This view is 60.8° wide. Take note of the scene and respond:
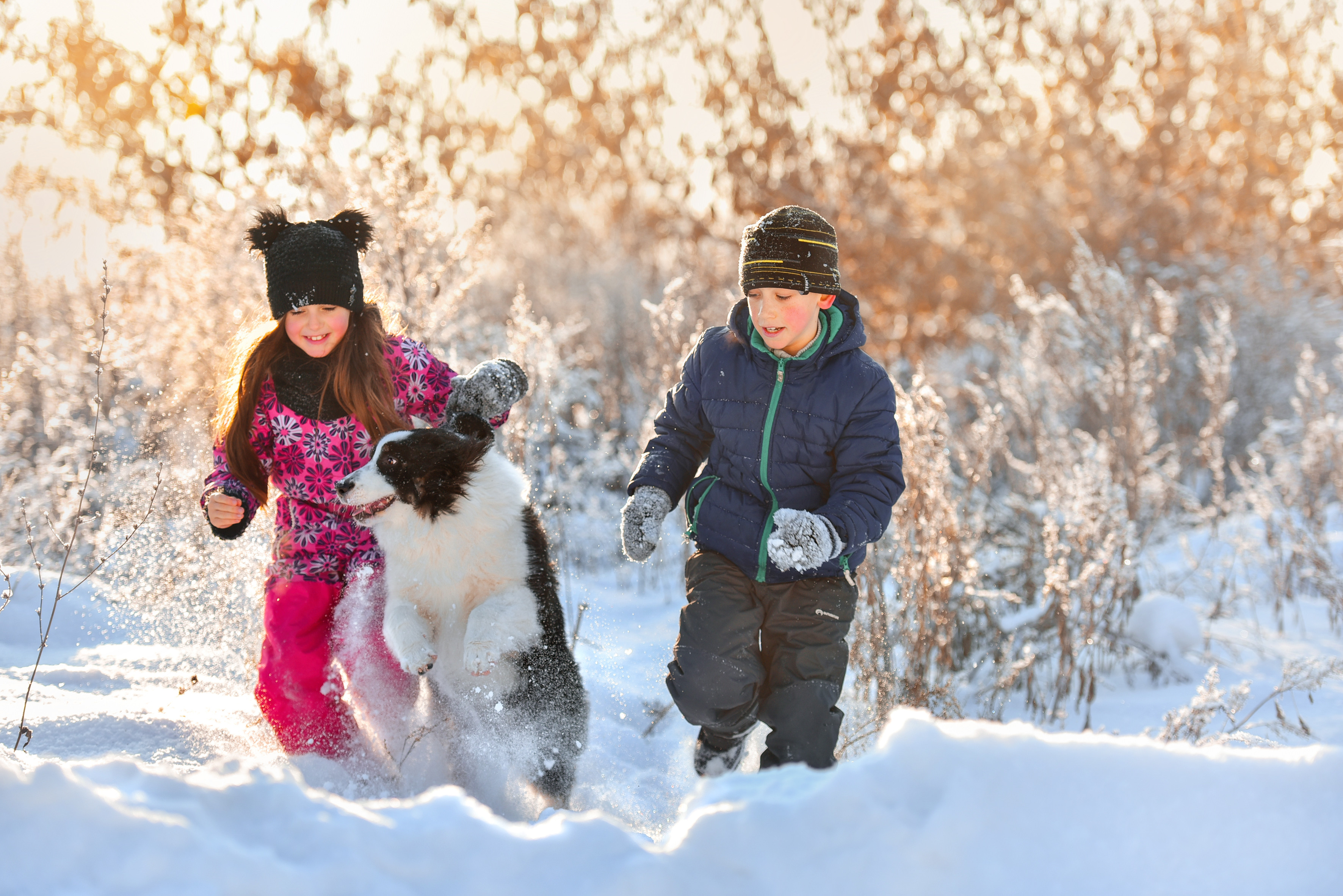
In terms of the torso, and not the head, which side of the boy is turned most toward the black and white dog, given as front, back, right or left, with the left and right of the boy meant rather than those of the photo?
right

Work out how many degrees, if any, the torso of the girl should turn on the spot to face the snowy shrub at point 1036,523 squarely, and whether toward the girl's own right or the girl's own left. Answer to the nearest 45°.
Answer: approximately 90° to the girl's own left

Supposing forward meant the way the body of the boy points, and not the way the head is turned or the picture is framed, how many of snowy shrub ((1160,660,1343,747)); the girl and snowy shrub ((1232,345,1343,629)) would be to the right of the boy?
1

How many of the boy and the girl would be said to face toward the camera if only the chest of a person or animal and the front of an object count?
2

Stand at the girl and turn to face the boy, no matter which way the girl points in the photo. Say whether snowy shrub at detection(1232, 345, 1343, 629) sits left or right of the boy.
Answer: left

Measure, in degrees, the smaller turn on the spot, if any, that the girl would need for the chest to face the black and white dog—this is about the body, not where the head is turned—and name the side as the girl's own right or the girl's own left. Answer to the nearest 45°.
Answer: approximately 45° to the girl's own left

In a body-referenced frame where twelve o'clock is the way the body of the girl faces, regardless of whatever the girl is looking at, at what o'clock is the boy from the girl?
The boy is roughly at 10 o'clock from the girl.

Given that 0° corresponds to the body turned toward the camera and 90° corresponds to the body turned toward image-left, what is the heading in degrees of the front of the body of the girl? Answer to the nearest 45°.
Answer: approximately 0°

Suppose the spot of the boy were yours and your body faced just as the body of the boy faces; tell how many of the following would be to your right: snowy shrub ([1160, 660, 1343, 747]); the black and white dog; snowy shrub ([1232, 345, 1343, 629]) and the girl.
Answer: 2

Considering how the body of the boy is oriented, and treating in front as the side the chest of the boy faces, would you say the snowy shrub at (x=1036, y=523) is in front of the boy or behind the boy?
behind

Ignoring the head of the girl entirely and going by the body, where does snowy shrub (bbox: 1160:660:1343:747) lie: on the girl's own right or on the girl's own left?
on the girl's own left

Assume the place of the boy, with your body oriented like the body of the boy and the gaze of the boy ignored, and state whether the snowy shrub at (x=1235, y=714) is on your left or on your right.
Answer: on your left
